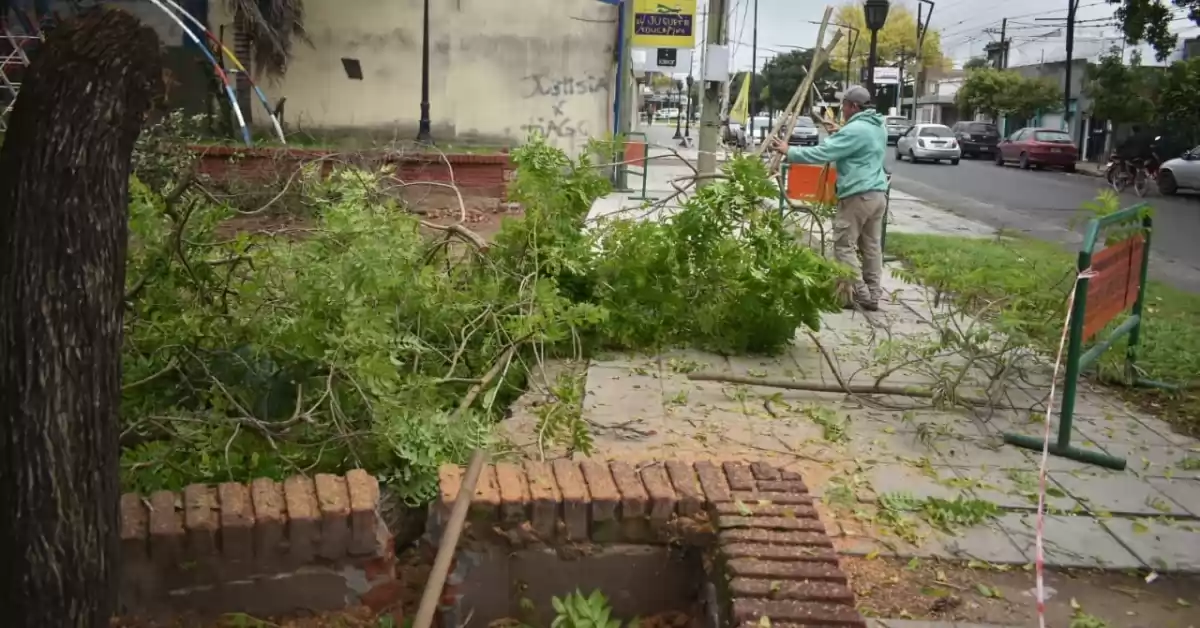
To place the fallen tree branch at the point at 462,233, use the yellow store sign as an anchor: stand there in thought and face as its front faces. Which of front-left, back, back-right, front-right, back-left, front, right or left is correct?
front

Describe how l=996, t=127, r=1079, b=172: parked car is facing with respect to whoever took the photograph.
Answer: facing away from the viewer and to the left of the viewer

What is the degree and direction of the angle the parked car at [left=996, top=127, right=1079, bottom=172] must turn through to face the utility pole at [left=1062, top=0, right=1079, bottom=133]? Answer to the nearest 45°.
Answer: approximately 45° to its right

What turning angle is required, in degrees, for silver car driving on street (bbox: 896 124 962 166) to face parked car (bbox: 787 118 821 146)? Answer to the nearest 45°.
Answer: approximately 45° to its left

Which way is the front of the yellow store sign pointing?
toward the camera

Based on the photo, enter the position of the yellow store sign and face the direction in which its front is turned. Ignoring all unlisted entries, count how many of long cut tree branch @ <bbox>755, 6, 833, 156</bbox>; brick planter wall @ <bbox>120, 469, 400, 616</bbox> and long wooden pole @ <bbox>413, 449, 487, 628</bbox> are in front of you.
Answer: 3

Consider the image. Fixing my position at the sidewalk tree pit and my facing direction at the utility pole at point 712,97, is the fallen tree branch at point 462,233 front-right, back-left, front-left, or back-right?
front-left

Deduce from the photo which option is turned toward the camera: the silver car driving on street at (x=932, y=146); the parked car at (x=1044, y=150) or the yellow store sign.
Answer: the yellow store sign

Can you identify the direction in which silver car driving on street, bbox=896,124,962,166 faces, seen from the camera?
facing away from the viewer and to the left of the viewer

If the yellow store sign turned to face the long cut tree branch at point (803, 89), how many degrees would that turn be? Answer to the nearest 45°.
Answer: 0° — it already faces it

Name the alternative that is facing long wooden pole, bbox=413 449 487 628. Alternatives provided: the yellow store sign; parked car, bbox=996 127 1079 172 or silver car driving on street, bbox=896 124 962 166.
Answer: the yellow store sign
